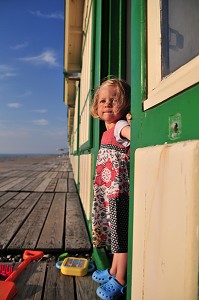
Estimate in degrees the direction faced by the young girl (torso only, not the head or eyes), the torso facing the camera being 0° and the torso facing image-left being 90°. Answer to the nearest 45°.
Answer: approximately 45°
